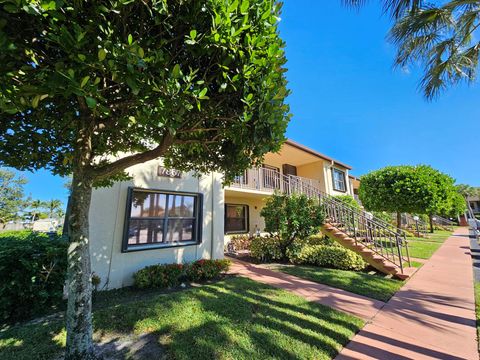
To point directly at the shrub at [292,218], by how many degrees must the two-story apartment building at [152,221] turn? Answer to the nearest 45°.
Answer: approximately 45° to its left

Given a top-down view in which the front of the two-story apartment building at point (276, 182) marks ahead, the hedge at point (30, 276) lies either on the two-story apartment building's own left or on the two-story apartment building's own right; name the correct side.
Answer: on the two-story apartment building's own right

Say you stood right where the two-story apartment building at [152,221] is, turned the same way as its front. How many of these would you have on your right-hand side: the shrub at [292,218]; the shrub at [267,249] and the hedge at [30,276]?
1

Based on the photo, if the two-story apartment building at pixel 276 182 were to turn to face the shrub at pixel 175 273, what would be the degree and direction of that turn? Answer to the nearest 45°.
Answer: approximately 45° to its right

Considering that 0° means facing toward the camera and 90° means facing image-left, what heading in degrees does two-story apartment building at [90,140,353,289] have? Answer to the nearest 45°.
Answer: approximately 315°

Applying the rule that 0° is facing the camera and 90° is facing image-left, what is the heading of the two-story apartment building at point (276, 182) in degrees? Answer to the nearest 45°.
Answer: approximately 315°

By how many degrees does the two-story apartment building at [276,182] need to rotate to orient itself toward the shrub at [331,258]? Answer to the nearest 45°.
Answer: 0° — it already faces it

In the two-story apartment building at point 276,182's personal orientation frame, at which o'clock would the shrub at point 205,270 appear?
The shrub is roughly at 2 o'clock from the two-story apartment building.
